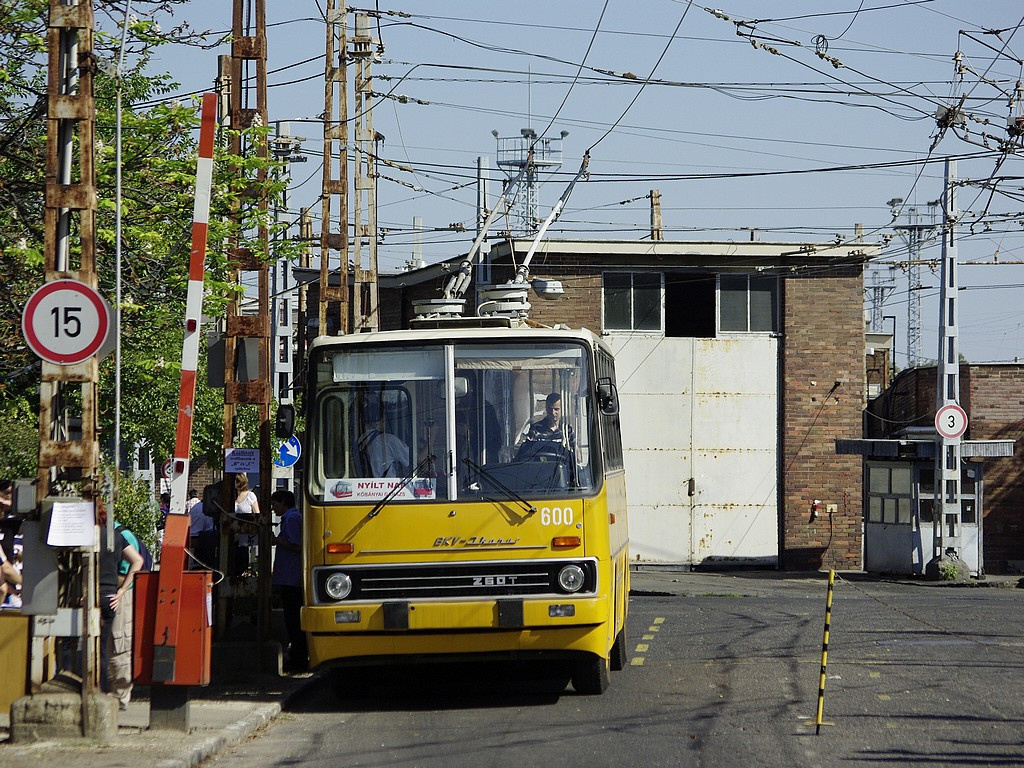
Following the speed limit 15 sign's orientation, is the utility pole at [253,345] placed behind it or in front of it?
behind

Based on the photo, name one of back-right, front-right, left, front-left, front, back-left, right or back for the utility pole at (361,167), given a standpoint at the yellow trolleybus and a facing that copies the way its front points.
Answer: back

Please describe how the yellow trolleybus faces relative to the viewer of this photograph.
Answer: facing the viewer

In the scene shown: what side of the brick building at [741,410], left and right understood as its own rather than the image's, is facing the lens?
front

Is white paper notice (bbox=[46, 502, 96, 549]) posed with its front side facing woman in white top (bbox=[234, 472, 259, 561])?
no

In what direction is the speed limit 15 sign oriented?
toward the camera

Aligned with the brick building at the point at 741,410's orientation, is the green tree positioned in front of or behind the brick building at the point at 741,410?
in front

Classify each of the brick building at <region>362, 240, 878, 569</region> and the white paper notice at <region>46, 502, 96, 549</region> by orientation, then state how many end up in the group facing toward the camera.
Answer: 2

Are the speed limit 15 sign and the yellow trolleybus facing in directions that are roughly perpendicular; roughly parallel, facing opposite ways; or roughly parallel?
roughly parallel

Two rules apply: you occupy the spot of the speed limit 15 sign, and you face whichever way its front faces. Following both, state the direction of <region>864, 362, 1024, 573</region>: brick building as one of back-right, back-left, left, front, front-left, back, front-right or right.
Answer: back-left

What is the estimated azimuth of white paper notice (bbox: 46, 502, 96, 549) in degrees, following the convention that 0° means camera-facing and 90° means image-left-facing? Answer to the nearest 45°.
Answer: approximately 0°

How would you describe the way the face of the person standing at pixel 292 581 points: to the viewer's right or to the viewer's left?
to the viewer's left

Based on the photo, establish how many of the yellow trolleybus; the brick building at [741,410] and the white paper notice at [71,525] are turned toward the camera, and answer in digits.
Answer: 3

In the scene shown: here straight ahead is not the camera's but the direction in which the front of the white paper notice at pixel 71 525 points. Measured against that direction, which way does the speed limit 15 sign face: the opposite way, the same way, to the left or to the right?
the same way
